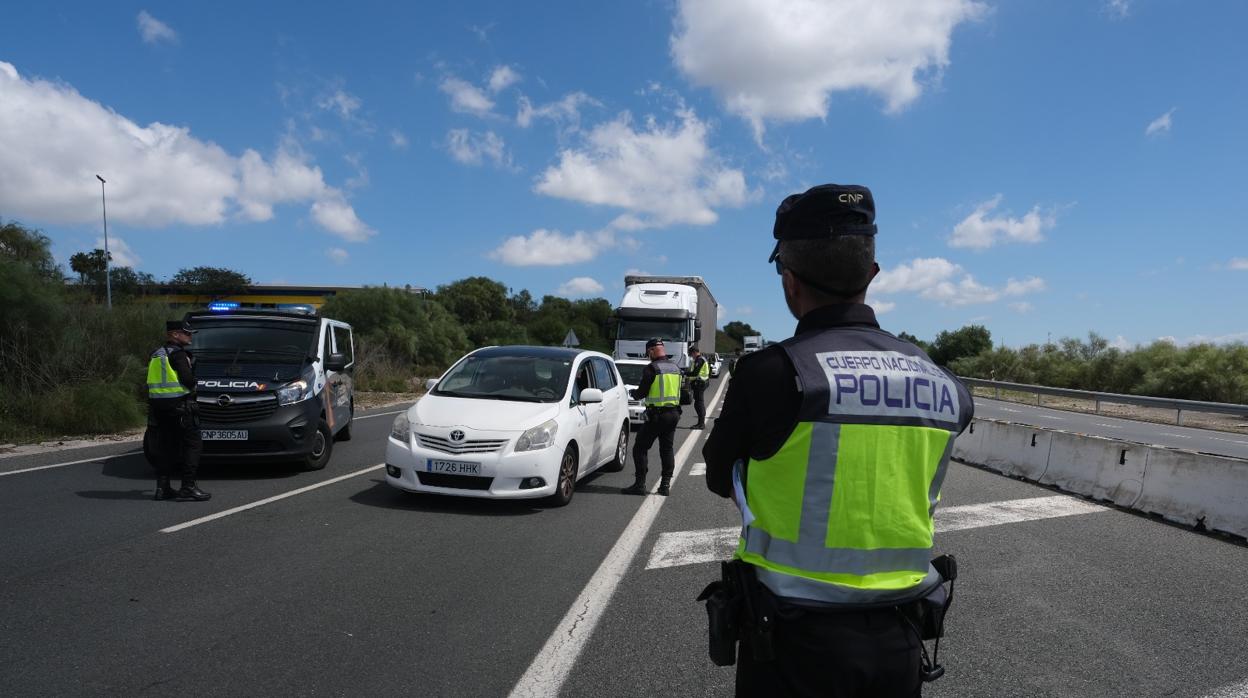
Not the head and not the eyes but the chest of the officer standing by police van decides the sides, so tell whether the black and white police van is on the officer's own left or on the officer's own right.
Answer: on the officer's own left

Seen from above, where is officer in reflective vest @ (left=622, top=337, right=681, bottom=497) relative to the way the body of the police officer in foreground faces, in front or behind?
in front

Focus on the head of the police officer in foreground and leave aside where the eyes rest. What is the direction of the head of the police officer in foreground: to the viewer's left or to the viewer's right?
to the viewer's left

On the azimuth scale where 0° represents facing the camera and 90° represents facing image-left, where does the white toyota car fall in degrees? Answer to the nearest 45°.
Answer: approximately 45°

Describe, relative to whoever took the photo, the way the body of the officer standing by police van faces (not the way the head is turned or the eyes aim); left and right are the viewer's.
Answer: facing to the right of the viewer

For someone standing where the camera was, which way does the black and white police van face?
facing the viewer and to the left of the viewer

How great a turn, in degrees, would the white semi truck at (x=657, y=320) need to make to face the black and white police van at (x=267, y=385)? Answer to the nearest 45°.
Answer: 0° — it already faces it

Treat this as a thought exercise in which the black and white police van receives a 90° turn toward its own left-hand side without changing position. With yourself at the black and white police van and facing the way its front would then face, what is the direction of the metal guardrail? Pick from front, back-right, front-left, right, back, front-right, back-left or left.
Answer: front-left

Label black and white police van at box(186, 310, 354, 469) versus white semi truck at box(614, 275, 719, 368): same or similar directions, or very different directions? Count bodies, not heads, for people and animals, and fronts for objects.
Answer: same or similar directions

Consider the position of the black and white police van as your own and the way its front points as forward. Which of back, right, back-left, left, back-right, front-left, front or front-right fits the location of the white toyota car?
left

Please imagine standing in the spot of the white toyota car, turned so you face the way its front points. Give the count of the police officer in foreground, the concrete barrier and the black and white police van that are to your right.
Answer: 1

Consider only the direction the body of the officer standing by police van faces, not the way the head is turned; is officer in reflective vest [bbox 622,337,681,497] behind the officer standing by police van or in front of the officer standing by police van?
in front

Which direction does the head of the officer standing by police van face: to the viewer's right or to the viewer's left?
to the viewer's right

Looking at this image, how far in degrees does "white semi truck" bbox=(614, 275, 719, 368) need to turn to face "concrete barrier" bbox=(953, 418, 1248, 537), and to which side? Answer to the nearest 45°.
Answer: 0° — it already faces it

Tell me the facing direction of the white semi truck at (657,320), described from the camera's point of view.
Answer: facing the viewer
